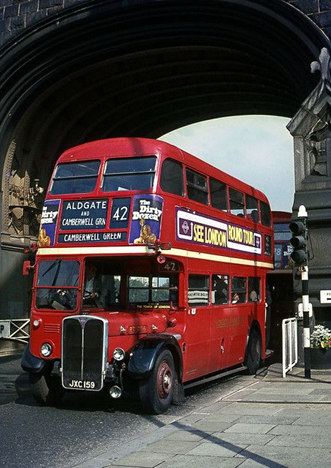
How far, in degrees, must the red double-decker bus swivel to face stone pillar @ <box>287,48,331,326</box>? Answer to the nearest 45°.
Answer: approximately 180°

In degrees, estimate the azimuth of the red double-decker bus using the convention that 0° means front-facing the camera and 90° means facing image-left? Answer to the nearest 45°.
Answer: approximately 45°

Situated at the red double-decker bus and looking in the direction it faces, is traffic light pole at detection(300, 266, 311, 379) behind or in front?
behind
